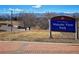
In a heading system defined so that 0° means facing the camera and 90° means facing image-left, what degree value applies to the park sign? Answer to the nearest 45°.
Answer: approximately 0°
